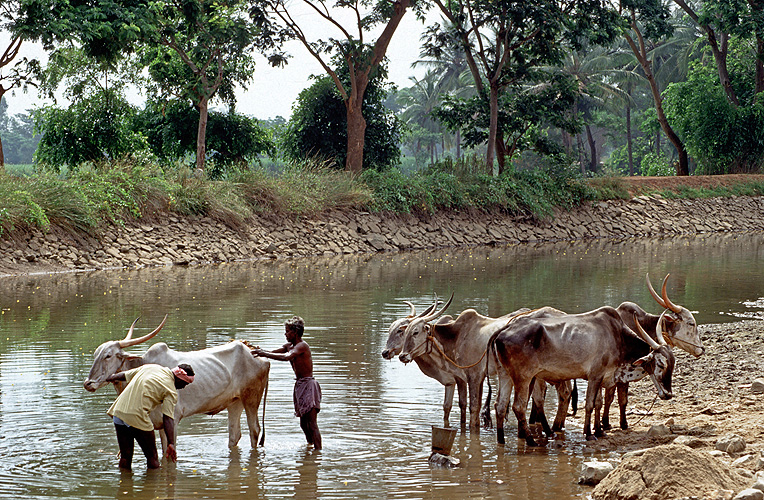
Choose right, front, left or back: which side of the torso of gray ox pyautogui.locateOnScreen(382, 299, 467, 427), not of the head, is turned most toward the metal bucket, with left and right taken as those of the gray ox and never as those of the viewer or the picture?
left

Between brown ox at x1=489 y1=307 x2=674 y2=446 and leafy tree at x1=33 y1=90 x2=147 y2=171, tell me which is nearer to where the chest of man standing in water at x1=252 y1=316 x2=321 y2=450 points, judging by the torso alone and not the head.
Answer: the leafy tree

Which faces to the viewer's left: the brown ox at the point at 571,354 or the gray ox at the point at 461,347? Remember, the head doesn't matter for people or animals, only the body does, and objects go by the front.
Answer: the gray ox at the point at 461,347

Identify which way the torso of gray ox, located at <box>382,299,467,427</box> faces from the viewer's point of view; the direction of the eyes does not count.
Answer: to the viewer's left

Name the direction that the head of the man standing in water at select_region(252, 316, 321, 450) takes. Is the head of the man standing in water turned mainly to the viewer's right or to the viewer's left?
to the viewer's left

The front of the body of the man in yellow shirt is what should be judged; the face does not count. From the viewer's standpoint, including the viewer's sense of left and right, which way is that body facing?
facing away from the viewer and to the right of the viewer

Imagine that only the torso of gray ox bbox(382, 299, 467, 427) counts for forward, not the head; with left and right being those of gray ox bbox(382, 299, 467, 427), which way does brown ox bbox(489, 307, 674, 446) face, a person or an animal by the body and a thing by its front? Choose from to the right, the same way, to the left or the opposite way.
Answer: the opposite way

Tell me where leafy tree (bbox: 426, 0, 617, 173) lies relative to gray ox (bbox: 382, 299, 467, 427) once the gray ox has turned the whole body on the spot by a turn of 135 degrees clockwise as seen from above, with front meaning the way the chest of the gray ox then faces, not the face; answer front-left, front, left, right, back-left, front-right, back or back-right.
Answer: front-left

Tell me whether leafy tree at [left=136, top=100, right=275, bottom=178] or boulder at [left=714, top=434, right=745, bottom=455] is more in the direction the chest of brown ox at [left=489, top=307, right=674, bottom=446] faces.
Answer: the boulder

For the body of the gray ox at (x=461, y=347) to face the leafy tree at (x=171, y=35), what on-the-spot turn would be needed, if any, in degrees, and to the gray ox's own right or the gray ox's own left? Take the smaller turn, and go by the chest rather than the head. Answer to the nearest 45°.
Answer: approximately 45° to the gray ox's own right

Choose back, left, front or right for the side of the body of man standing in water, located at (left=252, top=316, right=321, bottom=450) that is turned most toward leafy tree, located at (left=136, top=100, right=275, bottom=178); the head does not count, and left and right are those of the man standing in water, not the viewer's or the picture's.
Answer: right

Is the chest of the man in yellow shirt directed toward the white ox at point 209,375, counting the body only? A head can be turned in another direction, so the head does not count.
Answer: yes

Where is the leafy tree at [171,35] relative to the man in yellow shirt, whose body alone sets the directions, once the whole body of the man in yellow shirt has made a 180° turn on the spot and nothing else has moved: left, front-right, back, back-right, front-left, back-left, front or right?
back-right

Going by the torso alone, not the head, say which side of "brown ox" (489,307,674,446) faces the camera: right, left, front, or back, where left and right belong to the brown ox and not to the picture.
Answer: right

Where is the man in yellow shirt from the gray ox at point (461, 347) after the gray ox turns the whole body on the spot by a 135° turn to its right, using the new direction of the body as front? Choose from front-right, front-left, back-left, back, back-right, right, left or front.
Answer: back

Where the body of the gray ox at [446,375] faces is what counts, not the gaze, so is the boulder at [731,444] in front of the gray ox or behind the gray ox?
behind

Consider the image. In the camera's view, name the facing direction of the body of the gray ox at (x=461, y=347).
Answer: to the viewer's left

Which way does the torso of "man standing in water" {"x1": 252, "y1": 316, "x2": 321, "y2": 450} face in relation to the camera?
to the viewer's left

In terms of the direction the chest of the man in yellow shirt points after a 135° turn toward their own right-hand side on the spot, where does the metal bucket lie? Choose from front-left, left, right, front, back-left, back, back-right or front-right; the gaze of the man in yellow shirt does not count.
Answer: left
